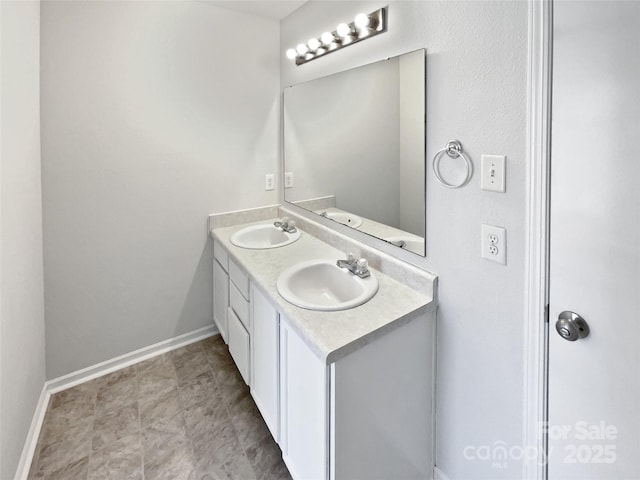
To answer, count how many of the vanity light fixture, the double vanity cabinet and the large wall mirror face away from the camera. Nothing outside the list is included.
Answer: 0

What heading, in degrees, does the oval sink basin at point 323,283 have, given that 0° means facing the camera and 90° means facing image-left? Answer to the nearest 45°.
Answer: approximately 45°

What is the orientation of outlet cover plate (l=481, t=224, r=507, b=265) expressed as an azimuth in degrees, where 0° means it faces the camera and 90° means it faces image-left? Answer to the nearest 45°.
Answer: approximately 45°

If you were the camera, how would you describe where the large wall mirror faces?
facing the viewer and to the left of the viewer

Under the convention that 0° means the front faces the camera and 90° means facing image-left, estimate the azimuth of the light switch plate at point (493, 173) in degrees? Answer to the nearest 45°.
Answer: approximately 45°

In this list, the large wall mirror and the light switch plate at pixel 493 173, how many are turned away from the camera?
0
